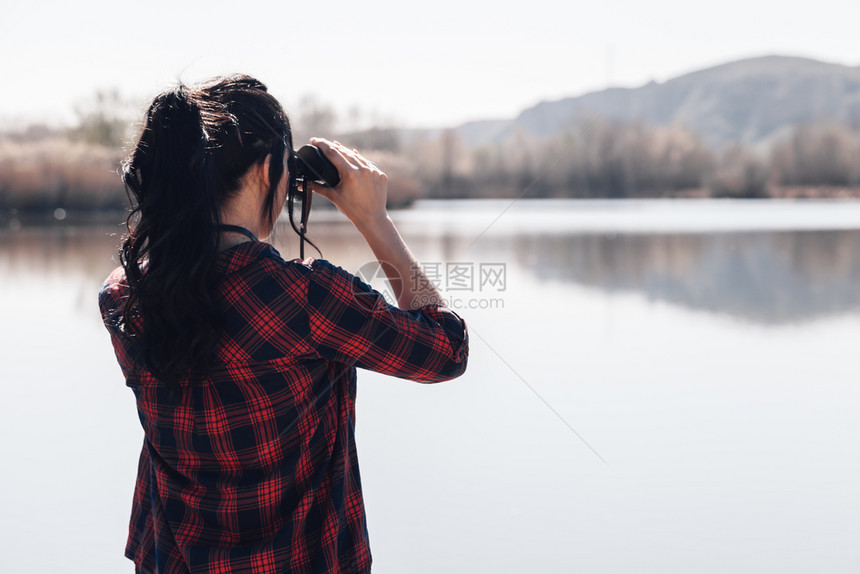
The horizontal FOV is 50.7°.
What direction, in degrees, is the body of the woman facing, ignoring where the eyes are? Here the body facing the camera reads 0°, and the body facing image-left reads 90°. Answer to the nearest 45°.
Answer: approximately 225°

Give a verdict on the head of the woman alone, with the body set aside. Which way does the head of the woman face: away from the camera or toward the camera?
away from the camera

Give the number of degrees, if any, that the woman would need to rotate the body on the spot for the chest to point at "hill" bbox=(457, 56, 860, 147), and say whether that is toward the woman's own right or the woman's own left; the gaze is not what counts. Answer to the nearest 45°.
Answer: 0° — they already face it
